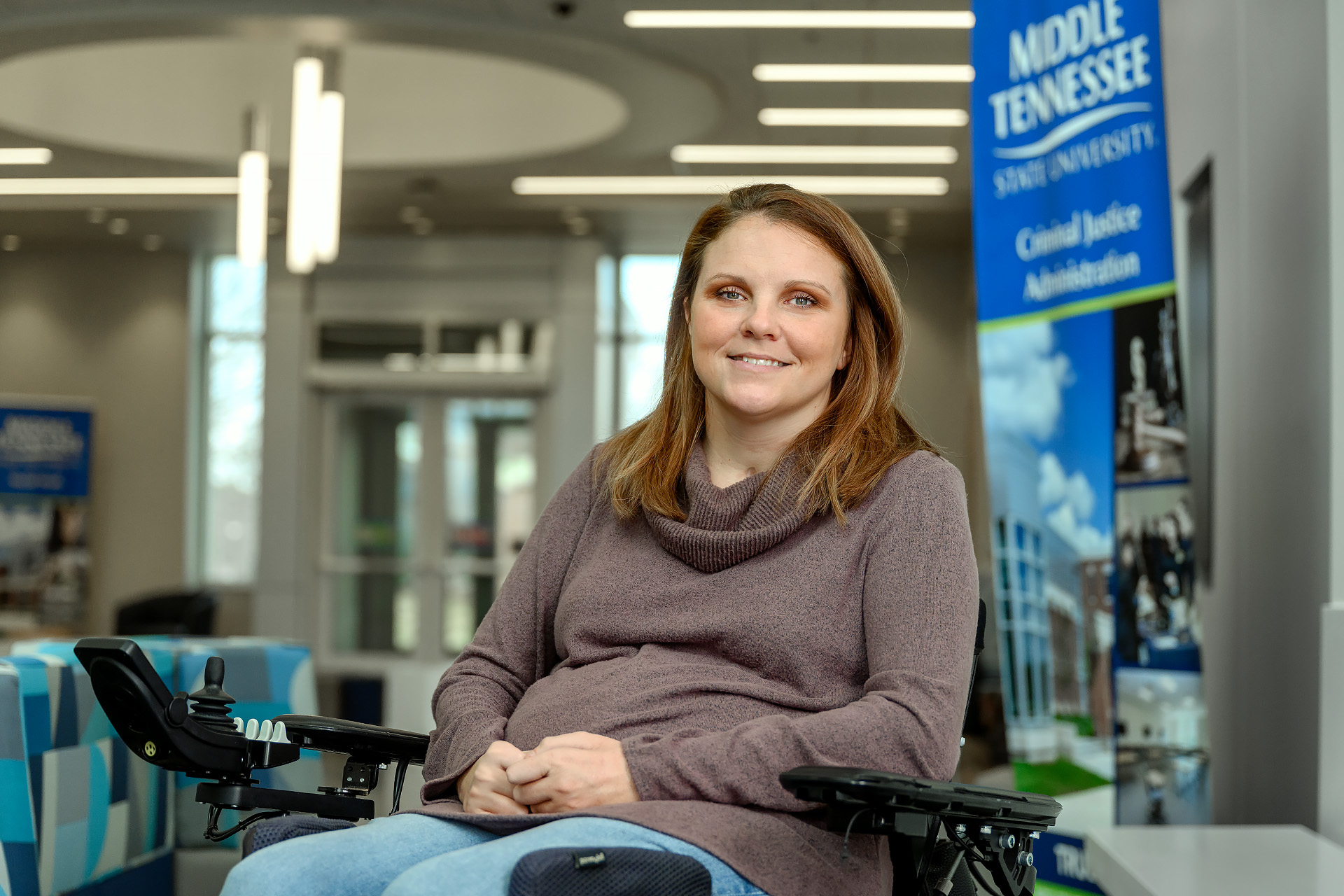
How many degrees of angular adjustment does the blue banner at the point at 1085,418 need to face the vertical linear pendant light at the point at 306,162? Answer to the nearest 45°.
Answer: approximately 90° to its right

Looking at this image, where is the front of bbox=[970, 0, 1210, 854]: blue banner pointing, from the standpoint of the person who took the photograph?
facing the viewer and to the left of the viewer

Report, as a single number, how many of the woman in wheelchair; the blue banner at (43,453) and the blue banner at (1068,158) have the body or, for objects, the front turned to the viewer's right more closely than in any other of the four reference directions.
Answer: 0

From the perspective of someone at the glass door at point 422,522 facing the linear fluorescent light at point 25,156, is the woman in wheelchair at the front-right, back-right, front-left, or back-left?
front-left

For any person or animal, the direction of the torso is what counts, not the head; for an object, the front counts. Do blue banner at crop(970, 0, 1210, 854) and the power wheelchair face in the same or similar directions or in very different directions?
same or similar directions

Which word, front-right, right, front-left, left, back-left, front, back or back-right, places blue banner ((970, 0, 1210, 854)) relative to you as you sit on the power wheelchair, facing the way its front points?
back

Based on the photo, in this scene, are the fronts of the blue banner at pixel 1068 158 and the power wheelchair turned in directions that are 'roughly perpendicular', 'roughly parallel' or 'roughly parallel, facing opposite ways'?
roughly parallel

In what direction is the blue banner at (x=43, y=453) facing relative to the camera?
toward the camera

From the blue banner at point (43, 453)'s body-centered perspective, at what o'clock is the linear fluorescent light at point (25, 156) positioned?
The linear fluorescent light is roughly at 12 o'clock from the blue banner.

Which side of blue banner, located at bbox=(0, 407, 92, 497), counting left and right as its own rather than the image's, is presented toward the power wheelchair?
front
